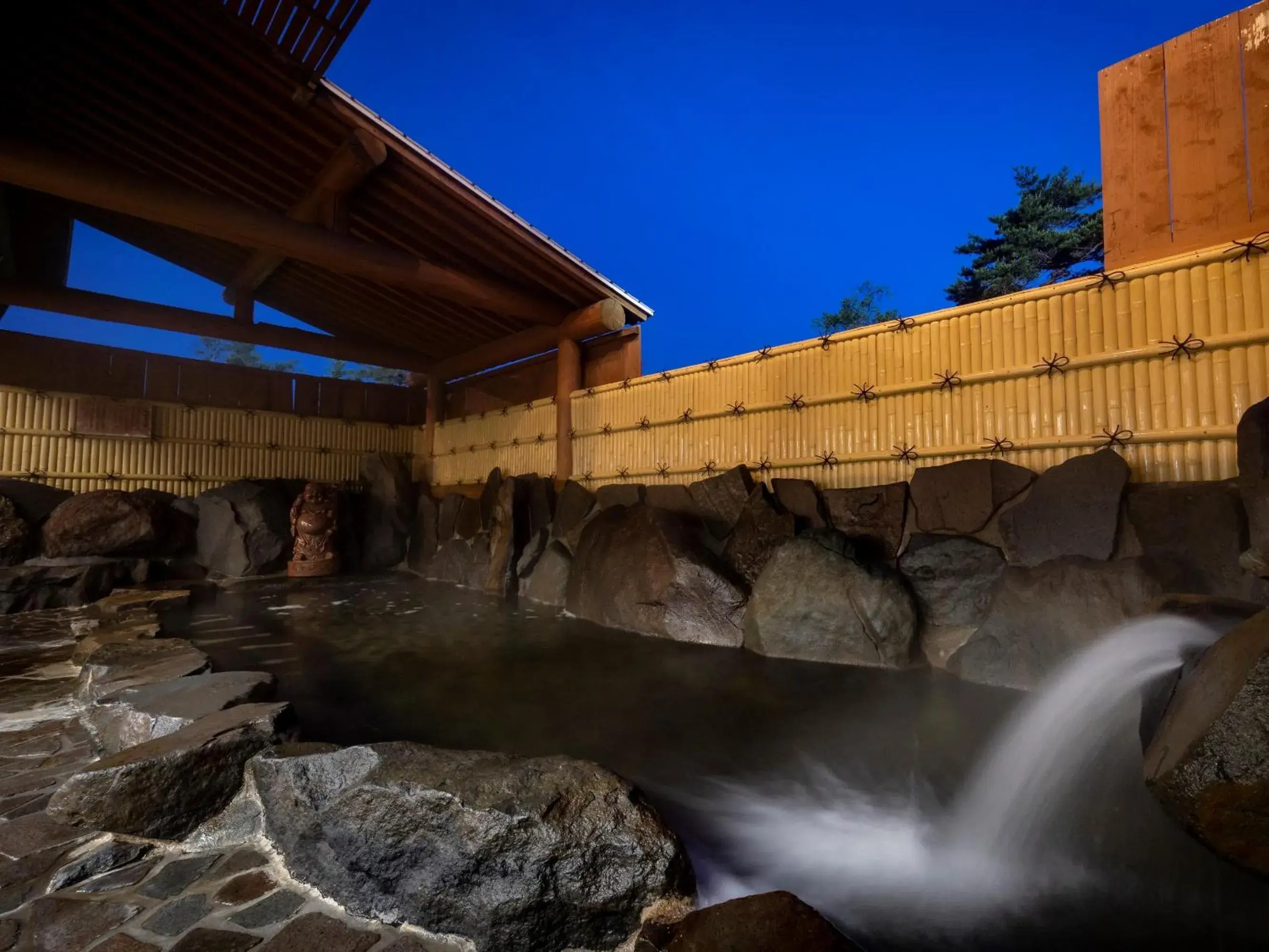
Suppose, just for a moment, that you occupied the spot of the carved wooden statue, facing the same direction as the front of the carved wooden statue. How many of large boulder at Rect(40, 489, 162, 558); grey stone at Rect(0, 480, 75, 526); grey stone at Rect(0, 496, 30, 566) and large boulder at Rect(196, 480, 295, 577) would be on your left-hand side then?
0

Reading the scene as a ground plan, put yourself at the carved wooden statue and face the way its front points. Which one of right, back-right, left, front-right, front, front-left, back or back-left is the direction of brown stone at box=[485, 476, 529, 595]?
front-left

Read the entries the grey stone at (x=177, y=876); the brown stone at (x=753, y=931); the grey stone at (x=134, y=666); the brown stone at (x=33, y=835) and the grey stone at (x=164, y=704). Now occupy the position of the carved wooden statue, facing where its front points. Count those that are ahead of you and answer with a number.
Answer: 5

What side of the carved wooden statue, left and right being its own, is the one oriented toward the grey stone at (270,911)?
front

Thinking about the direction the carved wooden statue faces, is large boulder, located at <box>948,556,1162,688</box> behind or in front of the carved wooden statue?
in front

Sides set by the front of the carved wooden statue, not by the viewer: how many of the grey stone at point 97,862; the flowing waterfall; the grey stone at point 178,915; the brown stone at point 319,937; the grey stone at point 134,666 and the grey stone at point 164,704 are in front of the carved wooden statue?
6

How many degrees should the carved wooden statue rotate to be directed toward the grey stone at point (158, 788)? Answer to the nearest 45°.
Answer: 0° — it already faces it

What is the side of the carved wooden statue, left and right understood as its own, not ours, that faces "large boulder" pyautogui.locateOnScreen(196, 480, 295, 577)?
right

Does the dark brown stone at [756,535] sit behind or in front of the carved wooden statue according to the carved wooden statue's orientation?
in front

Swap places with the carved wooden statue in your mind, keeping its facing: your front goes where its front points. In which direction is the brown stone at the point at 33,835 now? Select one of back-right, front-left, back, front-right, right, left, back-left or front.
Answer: front

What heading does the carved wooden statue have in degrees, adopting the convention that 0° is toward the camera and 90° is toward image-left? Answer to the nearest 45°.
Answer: approximately 0°

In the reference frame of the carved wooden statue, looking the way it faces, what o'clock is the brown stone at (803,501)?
The brown stone is roughly at 11 o'clock from the carved wooden statue.

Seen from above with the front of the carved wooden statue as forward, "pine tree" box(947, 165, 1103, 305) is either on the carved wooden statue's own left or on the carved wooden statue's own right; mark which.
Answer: on the carved wooden statue's own left

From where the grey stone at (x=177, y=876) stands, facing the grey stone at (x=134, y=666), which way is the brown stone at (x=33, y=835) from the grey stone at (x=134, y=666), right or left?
left

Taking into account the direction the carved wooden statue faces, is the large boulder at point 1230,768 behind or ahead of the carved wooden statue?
ahead

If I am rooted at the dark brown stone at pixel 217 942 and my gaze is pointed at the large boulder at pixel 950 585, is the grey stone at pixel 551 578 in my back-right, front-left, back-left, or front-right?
front-left
